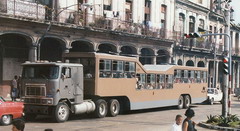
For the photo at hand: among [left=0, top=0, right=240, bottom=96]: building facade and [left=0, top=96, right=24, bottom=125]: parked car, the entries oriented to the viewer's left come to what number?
1

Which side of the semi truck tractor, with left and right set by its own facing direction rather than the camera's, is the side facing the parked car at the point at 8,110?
front

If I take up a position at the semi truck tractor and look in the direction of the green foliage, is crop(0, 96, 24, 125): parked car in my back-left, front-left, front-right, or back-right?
back-right

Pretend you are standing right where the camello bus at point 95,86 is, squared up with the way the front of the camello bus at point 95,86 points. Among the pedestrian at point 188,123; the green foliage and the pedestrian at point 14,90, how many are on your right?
1

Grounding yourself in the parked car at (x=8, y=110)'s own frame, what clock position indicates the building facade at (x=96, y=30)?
The building facade is roughly at 4 o'clock from the parked car.

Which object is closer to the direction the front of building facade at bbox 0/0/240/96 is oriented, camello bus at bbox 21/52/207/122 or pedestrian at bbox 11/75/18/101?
the camello bus

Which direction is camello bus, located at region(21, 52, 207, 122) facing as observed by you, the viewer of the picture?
facing the viewer and to the left of the viewer

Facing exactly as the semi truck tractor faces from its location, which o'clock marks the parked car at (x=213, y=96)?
The parked car is roughly at 6 o'clock from the semi truck tractor.

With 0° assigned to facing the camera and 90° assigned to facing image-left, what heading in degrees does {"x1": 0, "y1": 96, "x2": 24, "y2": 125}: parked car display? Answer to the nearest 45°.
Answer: approximately 90°

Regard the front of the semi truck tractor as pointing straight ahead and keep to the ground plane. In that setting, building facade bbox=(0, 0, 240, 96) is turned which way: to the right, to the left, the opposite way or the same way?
to the left

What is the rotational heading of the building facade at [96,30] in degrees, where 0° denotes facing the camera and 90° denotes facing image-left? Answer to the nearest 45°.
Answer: approximately 315°

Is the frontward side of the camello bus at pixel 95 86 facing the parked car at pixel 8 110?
yes

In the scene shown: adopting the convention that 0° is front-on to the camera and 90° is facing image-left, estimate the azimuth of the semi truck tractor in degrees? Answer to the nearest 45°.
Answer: approximately 45°

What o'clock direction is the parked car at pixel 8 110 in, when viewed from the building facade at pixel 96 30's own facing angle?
The parked car is roughly at 2 o'clock from the building facade.

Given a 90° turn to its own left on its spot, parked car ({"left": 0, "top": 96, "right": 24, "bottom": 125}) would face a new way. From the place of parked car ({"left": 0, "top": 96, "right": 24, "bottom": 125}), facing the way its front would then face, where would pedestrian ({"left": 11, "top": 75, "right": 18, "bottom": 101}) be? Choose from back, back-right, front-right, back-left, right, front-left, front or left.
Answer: back
